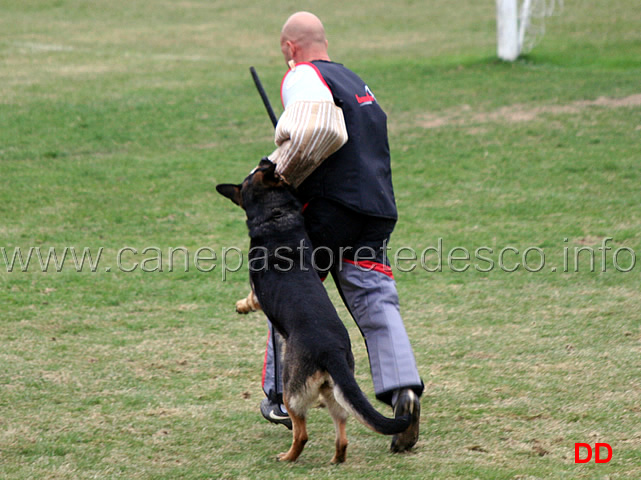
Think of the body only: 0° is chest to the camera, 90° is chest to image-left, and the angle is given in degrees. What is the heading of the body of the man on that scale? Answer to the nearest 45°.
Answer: approximately 135°

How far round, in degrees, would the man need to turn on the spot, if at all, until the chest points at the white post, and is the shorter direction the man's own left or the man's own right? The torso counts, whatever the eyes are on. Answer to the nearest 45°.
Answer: approximately 45° to the man's own right

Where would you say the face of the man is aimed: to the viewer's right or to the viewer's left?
to the viewer's left
